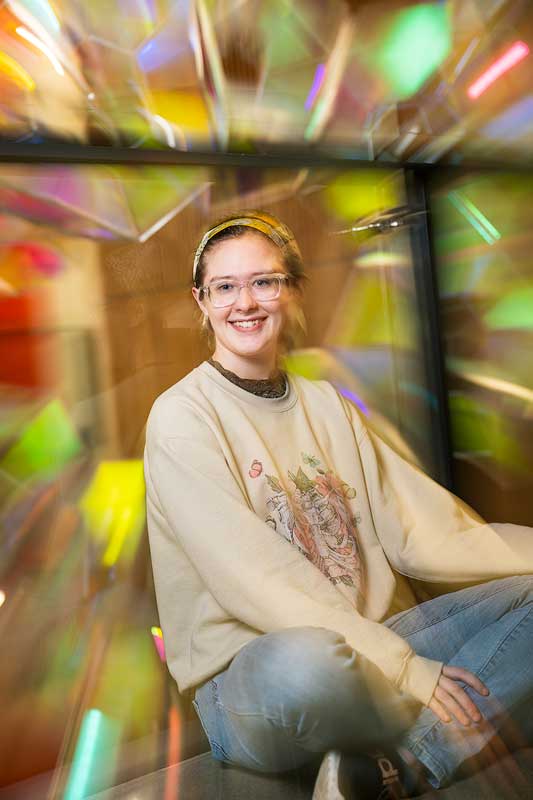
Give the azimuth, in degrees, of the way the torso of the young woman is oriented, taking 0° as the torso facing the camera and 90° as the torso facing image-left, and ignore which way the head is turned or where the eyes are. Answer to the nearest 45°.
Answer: approximately 315°
